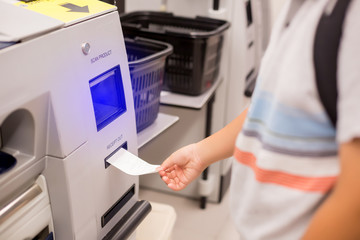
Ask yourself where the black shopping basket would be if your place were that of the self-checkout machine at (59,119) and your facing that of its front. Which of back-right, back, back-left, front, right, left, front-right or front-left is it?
left

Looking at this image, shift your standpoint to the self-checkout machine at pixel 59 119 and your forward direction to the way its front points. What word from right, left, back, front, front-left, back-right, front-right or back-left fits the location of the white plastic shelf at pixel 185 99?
left

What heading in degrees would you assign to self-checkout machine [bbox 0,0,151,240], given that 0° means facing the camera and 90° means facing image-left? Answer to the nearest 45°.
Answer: approximately 315°
